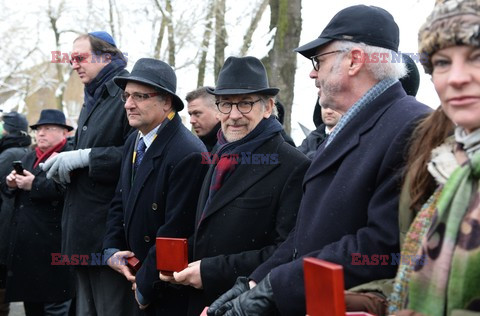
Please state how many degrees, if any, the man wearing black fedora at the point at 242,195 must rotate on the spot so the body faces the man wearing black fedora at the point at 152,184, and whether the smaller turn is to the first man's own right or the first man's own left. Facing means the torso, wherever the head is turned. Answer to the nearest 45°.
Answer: approximately 90° to the first man's own right

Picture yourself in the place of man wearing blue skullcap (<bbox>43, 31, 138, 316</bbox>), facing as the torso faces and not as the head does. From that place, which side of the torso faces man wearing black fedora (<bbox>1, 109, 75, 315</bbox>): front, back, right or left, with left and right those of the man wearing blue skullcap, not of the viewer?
right

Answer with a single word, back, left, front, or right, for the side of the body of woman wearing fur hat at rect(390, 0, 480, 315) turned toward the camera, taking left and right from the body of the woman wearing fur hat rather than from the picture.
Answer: front

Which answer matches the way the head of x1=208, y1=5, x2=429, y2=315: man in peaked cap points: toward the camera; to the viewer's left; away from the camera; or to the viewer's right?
to the viewer's left

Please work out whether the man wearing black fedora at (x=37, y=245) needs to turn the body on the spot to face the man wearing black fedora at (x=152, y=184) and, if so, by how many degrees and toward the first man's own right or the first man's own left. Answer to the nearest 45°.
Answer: approximately 45° to the first man's own left

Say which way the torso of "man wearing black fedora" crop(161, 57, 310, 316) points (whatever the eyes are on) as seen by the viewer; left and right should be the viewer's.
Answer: facing the viewer and to the left of the viewer

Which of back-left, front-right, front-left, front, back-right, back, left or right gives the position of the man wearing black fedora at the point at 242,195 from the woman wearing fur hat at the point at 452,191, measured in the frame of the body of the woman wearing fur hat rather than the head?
back-right

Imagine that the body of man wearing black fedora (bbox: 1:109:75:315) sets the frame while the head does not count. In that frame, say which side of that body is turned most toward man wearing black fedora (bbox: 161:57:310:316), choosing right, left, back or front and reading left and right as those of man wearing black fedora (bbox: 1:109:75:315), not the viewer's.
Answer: left
